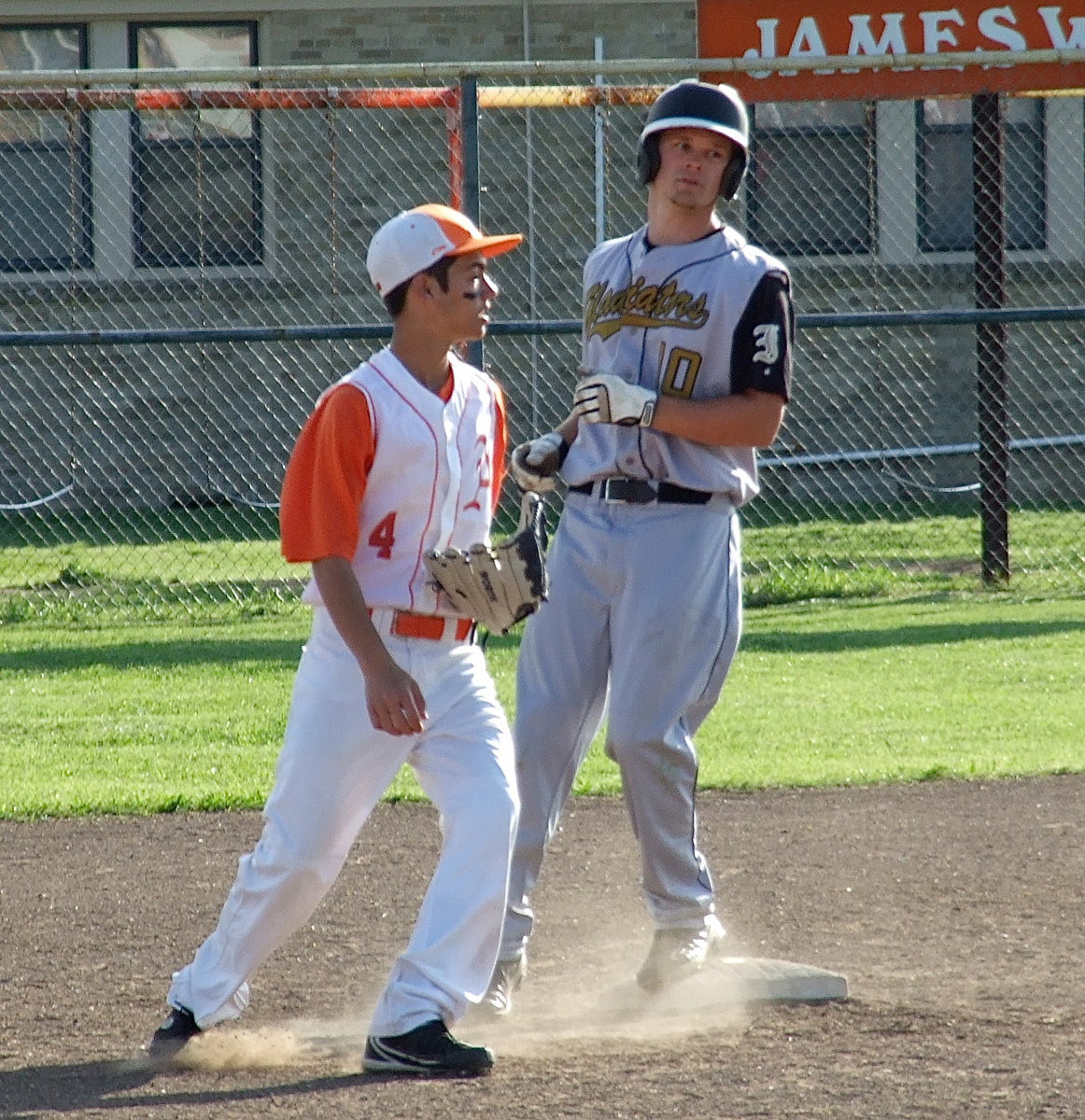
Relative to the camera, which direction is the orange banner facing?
toward the camera

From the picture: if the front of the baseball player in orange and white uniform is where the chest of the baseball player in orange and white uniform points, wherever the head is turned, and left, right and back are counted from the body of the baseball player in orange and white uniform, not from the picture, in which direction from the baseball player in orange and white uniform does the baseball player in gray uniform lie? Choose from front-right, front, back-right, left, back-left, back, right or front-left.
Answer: left

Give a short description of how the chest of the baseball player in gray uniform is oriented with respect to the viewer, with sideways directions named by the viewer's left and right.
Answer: facing the viewer and to the left of the viewer

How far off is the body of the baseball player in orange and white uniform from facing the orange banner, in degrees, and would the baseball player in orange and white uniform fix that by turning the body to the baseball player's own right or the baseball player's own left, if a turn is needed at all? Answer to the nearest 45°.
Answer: approximately 135° to the baseball player's own left

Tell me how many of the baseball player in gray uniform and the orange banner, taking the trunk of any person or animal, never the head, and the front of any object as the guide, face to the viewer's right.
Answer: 0

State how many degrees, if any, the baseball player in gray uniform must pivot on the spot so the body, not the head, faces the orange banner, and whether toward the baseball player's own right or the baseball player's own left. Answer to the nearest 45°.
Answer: approximately 135° to the baseball player's own right

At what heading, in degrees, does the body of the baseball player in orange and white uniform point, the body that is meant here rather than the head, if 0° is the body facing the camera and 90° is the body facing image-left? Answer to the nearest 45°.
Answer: approximately 315°

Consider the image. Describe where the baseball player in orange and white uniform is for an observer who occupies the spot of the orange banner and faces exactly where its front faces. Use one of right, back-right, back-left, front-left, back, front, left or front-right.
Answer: front

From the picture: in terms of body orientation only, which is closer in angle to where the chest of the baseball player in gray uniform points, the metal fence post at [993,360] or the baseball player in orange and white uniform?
the baseball player in orange and white uniform

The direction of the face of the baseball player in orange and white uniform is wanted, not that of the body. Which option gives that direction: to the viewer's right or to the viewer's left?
to the viewer's right

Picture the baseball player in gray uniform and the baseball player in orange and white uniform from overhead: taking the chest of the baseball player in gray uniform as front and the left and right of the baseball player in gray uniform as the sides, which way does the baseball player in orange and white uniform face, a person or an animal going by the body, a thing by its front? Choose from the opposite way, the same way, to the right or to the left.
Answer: to the left

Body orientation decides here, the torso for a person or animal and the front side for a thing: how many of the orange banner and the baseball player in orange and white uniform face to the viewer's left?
0
